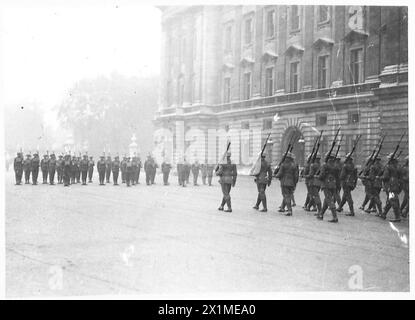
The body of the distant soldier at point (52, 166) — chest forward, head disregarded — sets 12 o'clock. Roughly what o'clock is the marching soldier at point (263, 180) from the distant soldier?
The marching soldier is roughly at 11 o'clock from the distant soldier.

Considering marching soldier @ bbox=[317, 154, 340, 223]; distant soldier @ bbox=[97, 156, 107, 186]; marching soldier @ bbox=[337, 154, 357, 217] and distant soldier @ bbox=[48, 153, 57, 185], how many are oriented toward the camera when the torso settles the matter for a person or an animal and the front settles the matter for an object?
2

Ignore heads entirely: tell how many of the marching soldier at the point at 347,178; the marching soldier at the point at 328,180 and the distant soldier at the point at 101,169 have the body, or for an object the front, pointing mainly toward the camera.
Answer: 1

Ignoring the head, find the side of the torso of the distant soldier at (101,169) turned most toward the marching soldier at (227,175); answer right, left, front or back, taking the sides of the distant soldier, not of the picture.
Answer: front

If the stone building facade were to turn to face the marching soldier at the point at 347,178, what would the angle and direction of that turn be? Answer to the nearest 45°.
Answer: approximately 45° to its left

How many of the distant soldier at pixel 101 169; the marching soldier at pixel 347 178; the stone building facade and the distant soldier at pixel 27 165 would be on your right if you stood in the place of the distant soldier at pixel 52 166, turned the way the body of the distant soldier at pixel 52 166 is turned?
1

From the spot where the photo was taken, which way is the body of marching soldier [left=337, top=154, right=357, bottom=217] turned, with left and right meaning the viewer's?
facing away from the viewer and to the left of the viewer

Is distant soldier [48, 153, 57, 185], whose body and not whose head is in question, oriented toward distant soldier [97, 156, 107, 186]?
no

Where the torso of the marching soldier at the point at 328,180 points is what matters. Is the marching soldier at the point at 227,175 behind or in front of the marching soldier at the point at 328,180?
in front

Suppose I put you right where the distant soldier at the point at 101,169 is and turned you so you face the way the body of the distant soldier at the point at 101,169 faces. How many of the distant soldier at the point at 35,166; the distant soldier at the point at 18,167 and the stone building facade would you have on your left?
1

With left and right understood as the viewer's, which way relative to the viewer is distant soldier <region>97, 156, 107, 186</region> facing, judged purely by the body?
facing the viewer

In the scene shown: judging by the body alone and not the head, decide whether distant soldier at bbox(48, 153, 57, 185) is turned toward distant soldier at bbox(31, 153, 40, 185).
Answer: no

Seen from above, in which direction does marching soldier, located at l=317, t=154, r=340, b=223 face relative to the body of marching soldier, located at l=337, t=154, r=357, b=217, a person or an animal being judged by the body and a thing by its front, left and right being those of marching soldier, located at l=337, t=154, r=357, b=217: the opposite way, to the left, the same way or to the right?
the same way

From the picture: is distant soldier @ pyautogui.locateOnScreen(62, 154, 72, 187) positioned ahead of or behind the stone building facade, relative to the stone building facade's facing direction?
ahead

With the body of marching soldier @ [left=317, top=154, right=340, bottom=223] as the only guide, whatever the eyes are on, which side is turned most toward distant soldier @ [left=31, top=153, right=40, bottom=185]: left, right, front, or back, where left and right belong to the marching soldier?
front

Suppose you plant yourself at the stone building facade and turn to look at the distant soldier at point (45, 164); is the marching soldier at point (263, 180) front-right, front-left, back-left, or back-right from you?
front-left

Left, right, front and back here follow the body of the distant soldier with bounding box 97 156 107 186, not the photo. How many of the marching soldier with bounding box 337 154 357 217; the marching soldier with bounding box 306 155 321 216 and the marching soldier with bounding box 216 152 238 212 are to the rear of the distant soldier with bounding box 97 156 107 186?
0

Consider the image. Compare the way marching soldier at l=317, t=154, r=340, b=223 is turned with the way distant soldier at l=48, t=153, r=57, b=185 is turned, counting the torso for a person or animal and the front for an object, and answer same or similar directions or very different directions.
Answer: very different directions

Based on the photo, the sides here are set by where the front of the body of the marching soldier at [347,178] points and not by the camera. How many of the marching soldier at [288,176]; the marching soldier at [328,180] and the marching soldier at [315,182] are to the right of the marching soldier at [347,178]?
0

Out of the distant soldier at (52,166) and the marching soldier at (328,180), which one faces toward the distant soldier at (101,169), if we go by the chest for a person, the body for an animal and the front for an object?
the marching soldier
